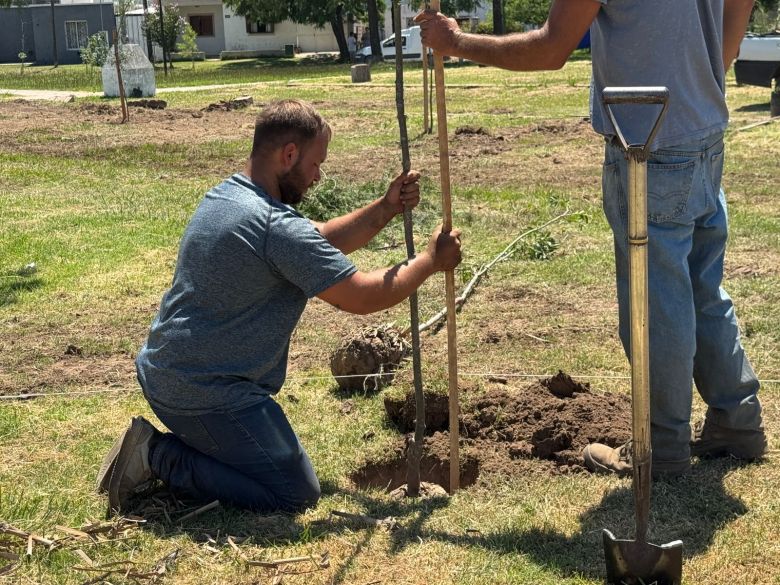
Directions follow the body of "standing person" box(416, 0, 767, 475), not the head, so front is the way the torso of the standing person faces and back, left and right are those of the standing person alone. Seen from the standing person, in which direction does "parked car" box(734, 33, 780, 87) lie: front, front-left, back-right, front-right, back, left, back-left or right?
front-right

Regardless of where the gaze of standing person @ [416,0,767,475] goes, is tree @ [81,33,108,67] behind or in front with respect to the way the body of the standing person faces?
in front

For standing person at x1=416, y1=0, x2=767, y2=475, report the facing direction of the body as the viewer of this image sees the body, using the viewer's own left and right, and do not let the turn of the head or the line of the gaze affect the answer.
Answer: facing away from the viewer and to the left of the viewer

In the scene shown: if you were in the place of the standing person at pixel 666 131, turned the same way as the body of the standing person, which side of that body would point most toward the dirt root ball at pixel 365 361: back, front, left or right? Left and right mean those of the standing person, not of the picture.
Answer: front

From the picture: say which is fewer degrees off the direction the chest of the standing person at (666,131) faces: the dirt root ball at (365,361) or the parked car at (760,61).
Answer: the dirt root ball
